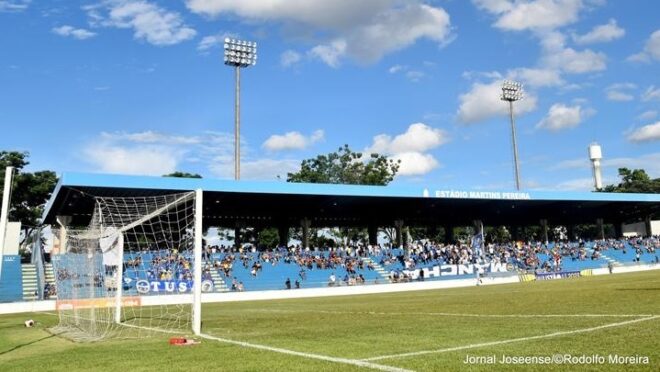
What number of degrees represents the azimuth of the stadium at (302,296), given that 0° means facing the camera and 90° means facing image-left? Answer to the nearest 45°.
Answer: approximately 315°
